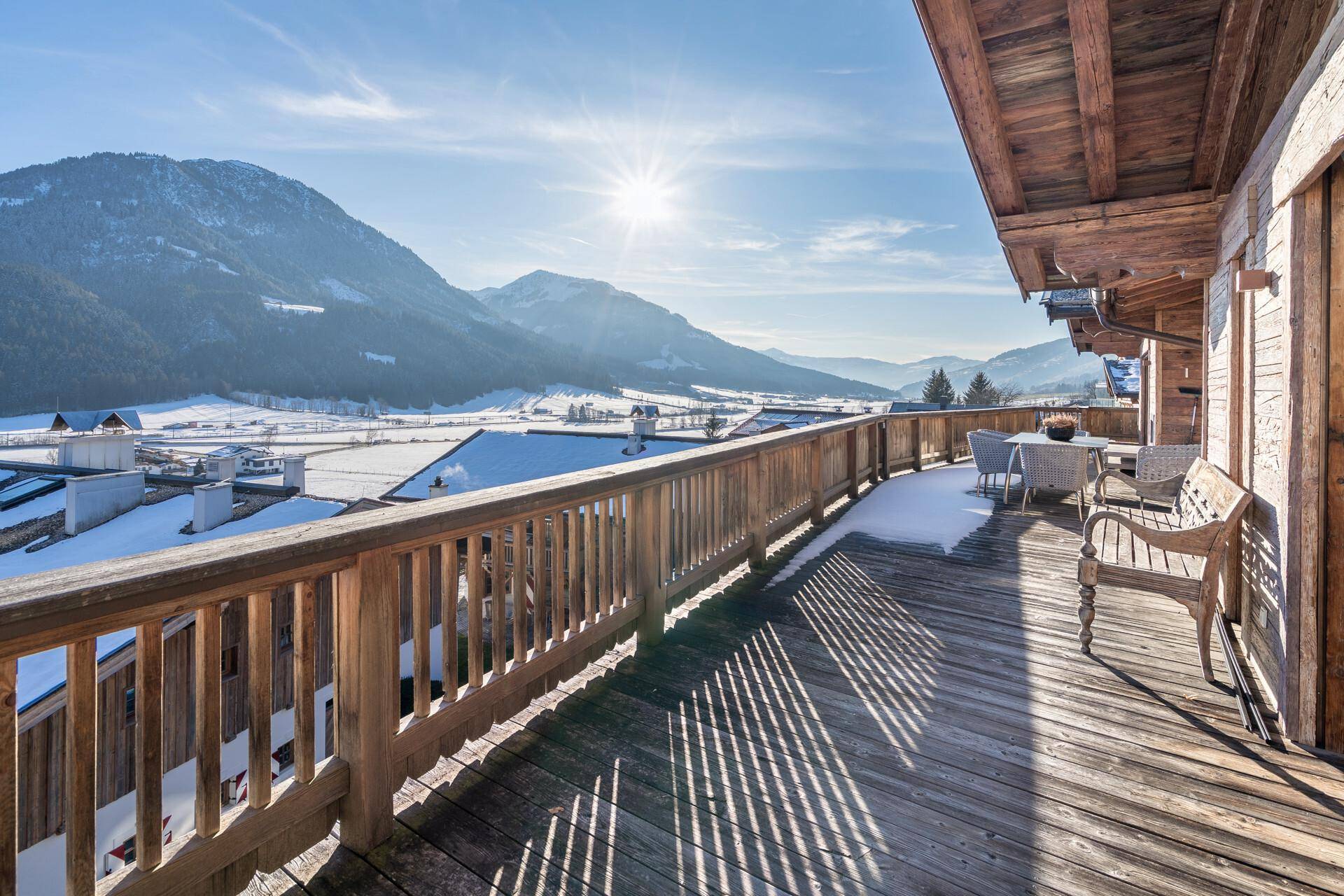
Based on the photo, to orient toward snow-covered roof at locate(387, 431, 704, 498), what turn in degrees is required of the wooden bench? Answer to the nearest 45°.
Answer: approximately 45° to its right

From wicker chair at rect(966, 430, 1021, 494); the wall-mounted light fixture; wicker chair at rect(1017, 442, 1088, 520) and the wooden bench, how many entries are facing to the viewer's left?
2

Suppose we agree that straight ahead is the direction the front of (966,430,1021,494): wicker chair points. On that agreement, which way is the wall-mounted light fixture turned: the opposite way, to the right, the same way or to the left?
the opposite way

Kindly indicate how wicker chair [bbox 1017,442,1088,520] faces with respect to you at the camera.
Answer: facing away from the viewer

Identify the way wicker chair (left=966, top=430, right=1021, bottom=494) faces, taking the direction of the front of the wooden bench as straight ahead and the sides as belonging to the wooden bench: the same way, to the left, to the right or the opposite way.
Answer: the opposite way

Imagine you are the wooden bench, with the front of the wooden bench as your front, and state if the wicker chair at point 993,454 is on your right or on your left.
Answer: on your right

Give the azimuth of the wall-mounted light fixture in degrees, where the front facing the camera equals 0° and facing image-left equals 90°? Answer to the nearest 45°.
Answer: approximately 90°

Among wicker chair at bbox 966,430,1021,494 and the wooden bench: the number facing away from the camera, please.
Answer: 0

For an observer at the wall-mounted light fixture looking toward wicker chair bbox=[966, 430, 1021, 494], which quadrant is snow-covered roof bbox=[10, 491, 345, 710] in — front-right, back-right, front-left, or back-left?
front-left

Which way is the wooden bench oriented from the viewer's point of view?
to the viewer's left

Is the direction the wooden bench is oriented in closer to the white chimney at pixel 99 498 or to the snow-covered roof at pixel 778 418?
the white chimney

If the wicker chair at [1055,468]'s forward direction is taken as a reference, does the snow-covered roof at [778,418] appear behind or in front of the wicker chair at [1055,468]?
in front

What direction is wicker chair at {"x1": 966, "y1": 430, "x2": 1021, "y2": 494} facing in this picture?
to the viewer's right

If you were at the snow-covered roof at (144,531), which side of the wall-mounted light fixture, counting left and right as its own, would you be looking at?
front
